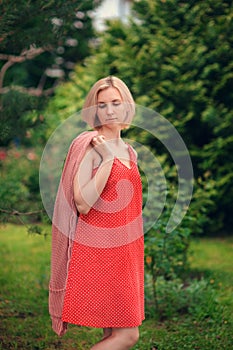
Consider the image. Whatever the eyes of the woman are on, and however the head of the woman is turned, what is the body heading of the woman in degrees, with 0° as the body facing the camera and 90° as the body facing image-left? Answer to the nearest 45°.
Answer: approximately 315°
